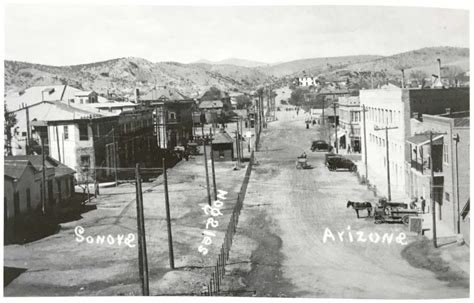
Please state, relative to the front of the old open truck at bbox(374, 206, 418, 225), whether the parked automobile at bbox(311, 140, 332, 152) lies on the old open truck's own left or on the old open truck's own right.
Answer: on the old open truck's own right

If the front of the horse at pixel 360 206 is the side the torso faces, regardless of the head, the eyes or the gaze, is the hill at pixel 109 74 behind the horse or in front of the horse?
in front

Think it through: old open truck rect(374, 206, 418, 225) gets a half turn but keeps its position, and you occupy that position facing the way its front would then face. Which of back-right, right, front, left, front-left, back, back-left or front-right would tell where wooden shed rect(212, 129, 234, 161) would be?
back-left

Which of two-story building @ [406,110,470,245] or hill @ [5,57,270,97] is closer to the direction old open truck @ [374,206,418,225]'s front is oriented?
the hill

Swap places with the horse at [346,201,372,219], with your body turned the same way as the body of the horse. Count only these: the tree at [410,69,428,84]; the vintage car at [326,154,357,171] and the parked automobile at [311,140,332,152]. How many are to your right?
3

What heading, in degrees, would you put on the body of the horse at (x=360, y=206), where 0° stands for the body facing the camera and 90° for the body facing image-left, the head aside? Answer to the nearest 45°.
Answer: approximately 90°

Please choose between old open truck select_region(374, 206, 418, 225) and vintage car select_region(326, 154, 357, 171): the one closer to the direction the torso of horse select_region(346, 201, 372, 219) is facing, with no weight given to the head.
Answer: the vintage car

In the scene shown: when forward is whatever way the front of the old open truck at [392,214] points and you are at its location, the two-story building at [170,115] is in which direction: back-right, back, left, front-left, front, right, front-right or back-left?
front-right

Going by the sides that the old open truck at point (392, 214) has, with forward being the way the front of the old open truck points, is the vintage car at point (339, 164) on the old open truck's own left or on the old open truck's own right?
on the old open truck's own right

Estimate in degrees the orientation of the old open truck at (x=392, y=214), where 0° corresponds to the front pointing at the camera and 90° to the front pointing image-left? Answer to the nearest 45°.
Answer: approximately 90°

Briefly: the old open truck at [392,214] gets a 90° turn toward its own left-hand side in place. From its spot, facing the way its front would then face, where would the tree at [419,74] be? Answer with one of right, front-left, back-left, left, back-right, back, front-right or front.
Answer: back

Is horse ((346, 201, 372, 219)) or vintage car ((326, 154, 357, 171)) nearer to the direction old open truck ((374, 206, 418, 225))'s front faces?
the horse

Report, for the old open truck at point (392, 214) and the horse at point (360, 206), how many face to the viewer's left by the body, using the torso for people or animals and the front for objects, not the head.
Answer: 2

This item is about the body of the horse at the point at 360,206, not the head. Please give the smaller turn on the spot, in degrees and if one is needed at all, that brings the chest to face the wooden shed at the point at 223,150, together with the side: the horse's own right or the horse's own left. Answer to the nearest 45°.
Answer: approximately 45° to the horse's own right

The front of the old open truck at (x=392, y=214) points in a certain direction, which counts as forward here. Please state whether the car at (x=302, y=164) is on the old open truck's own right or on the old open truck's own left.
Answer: on the old open truck's own right
